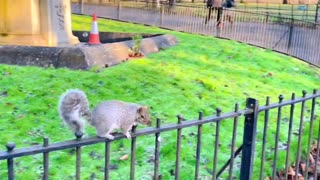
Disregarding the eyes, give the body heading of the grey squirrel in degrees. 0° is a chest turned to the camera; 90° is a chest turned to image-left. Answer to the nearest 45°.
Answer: approximately 270°

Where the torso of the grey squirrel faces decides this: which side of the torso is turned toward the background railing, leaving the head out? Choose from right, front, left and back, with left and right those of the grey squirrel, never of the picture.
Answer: left

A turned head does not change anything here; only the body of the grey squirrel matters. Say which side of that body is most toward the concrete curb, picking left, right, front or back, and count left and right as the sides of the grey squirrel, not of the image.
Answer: left

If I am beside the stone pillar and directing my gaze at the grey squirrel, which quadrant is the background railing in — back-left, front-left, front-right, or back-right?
back-left

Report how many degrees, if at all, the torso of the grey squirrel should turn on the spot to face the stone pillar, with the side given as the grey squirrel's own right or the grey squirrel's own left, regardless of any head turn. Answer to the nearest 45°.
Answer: approximately 90° to the grey squirrel's own left
